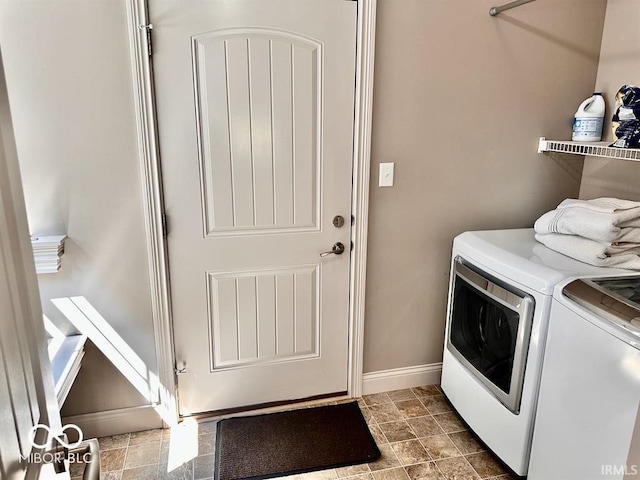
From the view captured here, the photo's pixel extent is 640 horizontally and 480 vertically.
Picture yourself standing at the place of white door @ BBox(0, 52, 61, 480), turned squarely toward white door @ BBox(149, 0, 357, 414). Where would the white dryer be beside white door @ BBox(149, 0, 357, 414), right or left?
right

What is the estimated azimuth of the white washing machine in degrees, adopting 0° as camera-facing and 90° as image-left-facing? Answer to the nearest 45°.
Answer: approximately 45°

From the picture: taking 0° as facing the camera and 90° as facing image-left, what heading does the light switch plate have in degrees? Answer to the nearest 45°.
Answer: approximately 0°

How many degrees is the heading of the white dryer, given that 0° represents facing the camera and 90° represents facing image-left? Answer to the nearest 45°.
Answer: approximately 45°

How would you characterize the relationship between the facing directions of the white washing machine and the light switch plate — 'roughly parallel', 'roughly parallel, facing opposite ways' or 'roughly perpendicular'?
roughly perpendicular

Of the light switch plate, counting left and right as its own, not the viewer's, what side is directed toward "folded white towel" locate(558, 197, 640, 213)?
left

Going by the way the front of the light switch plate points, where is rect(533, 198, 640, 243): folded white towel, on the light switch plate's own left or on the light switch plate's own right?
on the light switch plate's own left

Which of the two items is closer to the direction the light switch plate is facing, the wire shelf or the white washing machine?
the white washing machine
